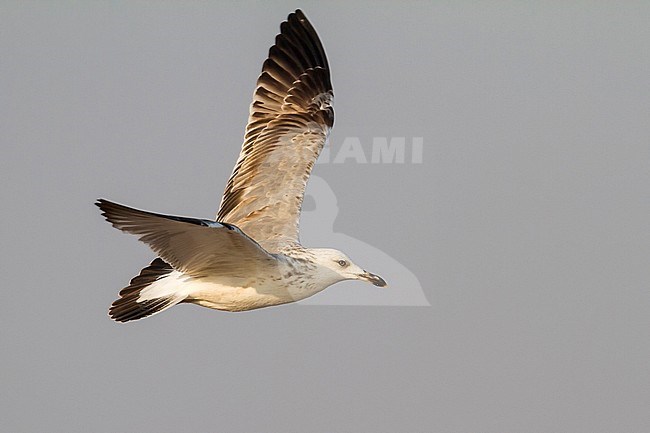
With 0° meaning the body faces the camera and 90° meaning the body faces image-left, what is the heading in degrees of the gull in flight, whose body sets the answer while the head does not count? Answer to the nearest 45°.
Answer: approximately 270°
